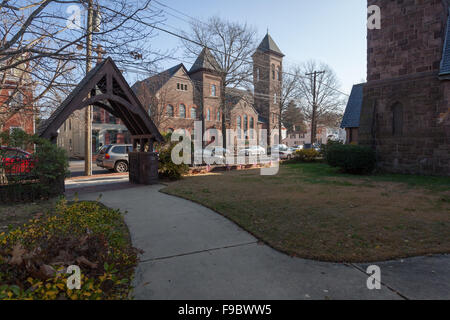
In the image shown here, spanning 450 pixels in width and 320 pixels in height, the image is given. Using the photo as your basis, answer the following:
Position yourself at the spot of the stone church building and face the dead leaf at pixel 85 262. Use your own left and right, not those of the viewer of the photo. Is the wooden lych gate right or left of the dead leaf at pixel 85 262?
right

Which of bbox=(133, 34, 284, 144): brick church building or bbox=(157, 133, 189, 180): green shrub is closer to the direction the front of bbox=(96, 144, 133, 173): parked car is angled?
the brick church building

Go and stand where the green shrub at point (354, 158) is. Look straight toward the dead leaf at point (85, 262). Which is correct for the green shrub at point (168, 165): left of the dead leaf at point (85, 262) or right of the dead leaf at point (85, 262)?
right

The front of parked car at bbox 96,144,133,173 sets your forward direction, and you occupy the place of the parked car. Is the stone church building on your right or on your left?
on your right

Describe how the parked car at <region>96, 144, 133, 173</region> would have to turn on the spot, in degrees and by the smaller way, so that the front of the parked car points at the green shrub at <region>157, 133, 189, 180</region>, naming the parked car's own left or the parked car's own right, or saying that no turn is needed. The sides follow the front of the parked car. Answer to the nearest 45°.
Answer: approximately 135° to the parked car's own right
